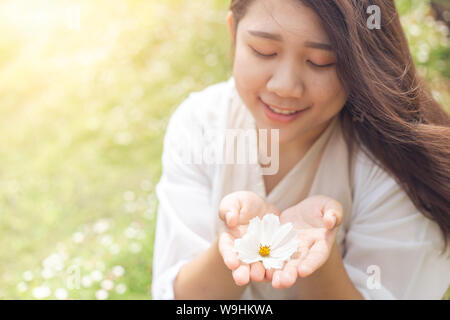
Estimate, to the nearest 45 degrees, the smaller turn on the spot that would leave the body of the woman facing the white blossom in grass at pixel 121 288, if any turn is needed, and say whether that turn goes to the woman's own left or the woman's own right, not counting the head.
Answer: approximately 135° to the woman's own right

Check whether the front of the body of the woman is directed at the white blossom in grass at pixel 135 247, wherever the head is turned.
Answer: no

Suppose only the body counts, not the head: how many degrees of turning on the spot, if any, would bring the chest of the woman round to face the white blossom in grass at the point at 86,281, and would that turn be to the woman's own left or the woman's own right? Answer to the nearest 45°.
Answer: approximately 135° to the woman's own right

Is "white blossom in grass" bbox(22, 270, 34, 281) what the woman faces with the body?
no

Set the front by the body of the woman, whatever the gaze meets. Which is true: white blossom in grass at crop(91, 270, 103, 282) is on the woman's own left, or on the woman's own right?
on the woman's own right

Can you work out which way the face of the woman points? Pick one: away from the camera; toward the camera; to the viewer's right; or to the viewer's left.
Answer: toward the camera

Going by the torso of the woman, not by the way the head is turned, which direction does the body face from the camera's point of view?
toward the camera

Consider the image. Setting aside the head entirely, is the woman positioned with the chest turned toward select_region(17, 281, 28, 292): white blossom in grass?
no
